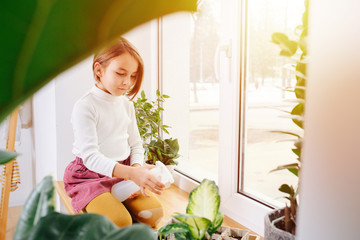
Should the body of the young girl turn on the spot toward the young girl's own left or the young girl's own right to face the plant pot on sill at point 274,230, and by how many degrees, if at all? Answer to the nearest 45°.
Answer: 0° — they already face it

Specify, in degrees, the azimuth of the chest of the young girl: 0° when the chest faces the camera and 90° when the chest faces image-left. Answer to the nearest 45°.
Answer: approximately 315°

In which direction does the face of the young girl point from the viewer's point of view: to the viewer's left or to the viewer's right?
to the viewer's right

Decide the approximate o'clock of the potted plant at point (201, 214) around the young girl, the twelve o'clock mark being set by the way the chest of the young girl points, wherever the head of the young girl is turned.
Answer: The potted plant is roughly at 1 o'clock from the young girl.

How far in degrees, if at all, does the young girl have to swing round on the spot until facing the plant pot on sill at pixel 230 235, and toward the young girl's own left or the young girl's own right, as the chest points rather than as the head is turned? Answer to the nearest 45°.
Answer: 0° — they already face it
